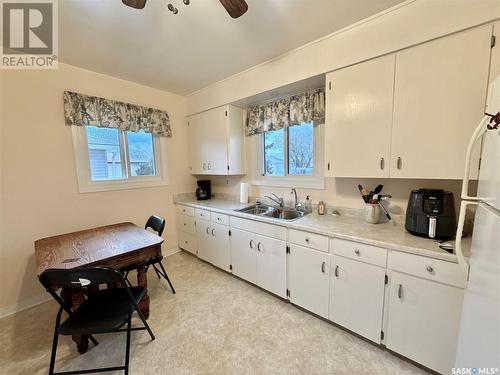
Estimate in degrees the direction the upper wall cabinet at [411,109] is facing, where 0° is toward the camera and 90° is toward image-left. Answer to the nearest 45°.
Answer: approximately 45°

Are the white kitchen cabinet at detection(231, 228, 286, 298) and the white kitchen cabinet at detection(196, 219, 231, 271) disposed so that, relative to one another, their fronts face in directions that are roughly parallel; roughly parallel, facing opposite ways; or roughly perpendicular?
roughly parallel

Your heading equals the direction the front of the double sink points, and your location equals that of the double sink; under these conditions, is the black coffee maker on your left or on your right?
on your right

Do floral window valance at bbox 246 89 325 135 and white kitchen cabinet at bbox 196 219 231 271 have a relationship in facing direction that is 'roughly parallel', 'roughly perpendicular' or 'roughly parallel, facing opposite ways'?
roughly parallel

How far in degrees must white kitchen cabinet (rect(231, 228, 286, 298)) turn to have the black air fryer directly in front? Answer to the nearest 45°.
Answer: approximately 90° to its left

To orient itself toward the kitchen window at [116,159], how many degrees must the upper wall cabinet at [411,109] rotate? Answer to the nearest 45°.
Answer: approximately 45° to its right

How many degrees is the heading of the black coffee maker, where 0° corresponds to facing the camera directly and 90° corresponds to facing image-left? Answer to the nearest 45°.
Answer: approximately 45°

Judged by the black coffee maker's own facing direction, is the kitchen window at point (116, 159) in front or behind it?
in front

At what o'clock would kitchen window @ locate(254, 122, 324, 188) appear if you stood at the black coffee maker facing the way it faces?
The kitchen window is roughly at 9 o'clock from the black coffee maker.

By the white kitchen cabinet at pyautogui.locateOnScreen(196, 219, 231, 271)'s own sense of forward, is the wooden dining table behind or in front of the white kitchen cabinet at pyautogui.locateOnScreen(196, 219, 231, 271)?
in front

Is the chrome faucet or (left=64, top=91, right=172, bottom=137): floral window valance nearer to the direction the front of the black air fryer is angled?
the floral window valance

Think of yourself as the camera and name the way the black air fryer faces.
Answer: facing the viewer
